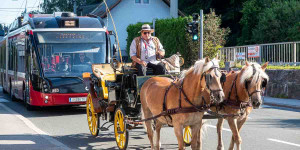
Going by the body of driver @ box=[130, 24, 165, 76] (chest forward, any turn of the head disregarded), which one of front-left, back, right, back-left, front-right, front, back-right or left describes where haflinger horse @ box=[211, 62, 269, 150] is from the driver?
front-left

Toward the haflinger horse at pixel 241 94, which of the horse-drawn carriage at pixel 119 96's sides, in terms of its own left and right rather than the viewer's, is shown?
front

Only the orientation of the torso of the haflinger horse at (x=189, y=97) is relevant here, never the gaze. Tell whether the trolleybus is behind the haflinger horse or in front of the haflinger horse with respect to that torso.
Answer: behind

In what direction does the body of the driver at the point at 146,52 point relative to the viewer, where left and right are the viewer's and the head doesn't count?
facing the viewer

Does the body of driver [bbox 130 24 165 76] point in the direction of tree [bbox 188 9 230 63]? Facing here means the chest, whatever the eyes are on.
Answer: no

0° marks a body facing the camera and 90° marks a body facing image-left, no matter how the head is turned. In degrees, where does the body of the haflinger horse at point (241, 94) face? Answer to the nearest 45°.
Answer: approximately 315°

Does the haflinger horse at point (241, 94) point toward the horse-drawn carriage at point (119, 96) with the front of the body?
no

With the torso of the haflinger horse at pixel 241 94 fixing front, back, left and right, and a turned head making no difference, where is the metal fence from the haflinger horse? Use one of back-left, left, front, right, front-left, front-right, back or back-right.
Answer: back-left

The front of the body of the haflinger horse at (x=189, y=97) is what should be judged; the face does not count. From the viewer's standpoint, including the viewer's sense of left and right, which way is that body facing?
facing the viewer and to the right of the viewer

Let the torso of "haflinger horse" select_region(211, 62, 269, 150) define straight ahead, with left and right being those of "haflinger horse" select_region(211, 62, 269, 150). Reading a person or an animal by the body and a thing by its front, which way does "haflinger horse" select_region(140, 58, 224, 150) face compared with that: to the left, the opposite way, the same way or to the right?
the same way

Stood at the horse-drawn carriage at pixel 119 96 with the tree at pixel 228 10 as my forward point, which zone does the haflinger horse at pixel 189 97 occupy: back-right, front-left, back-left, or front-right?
back-right

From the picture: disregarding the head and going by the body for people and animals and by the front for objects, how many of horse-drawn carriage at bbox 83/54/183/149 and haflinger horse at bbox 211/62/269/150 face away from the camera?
0

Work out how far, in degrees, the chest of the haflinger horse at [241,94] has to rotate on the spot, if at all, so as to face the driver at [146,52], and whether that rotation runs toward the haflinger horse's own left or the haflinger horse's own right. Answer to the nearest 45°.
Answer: approximately 180°

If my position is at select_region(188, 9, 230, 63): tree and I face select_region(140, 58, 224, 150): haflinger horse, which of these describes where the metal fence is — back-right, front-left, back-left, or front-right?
front-left

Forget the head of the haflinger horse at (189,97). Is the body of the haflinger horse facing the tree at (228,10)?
no

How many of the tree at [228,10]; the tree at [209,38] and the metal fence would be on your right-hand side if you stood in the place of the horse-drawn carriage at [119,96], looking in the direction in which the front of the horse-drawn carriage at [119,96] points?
0
